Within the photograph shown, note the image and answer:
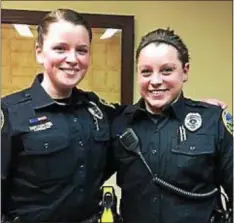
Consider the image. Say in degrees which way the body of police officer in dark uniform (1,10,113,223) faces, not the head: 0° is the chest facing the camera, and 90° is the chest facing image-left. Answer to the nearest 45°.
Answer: approximately 315°
